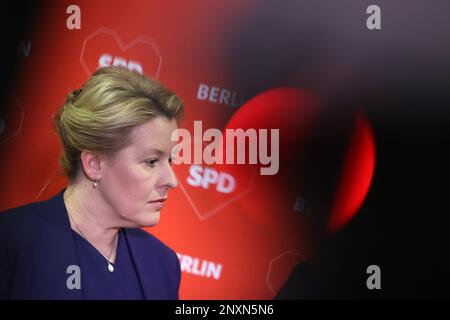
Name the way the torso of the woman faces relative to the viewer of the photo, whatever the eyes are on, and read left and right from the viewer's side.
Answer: facing the viewer and to the right of the viewer
